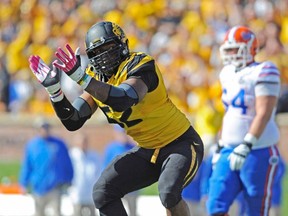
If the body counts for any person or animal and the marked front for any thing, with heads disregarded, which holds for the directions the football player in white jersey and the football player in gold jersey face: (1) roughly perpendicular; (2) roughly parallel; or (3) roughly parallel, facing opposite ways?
roughly parallel

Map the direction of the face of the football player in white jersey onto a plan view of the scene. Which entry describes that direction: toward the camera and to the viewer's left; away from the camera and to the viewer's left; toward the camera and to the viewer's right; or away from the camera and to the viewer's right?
toward the camera and to the viewer's left

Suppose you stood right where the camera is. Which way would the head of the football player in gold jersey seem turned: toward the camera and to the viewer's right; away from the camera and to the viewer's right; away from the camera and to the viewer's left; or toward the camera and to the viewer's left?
toward the camera and to the viewer's left

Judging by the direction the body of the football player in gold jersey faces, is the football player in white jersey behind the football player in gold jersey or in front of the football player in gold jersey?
behind

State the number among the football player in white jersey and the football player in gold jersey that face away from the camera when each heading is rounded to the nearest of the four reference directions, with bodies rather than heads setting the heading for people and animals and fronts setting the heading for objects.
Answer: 0

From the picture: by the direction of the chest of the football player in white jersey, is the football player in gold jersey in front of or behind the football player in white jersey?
in front

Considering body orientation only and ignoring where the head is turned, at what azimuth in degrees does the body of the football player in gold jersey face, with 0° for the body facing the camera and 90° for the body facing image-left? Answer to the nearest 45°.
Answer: approximately 45°

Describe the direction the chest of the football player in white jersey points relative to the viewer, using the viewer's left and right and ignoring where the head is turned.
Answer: facing the viewer and to the left of the viewer
